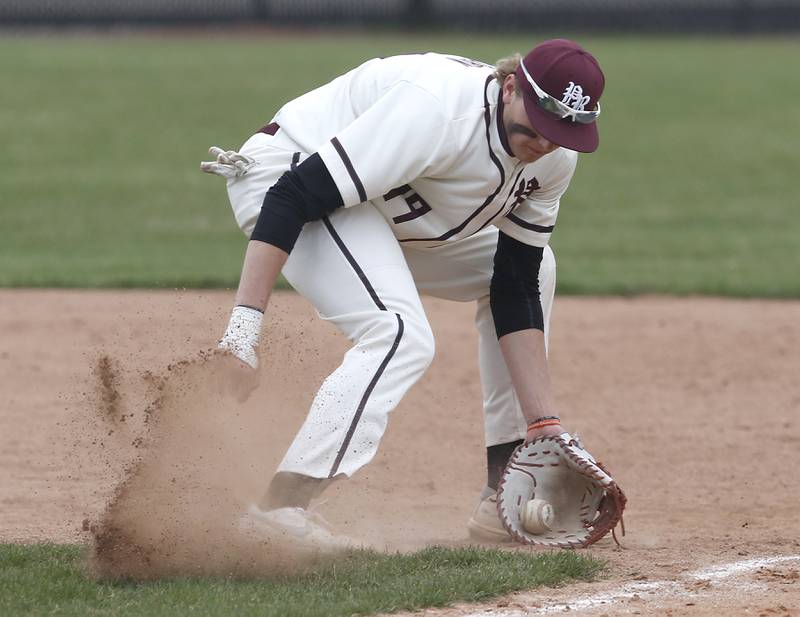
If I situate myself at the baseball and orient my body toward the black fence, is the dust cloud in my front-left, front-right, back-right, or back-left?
back-left

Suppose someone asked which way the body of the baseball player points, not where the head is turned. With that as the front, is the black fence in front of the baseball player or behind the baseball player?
behind

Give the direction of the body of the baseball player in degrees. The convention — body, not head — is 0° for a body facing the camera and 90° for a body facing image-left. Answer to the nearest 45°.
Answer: approximately 315°
